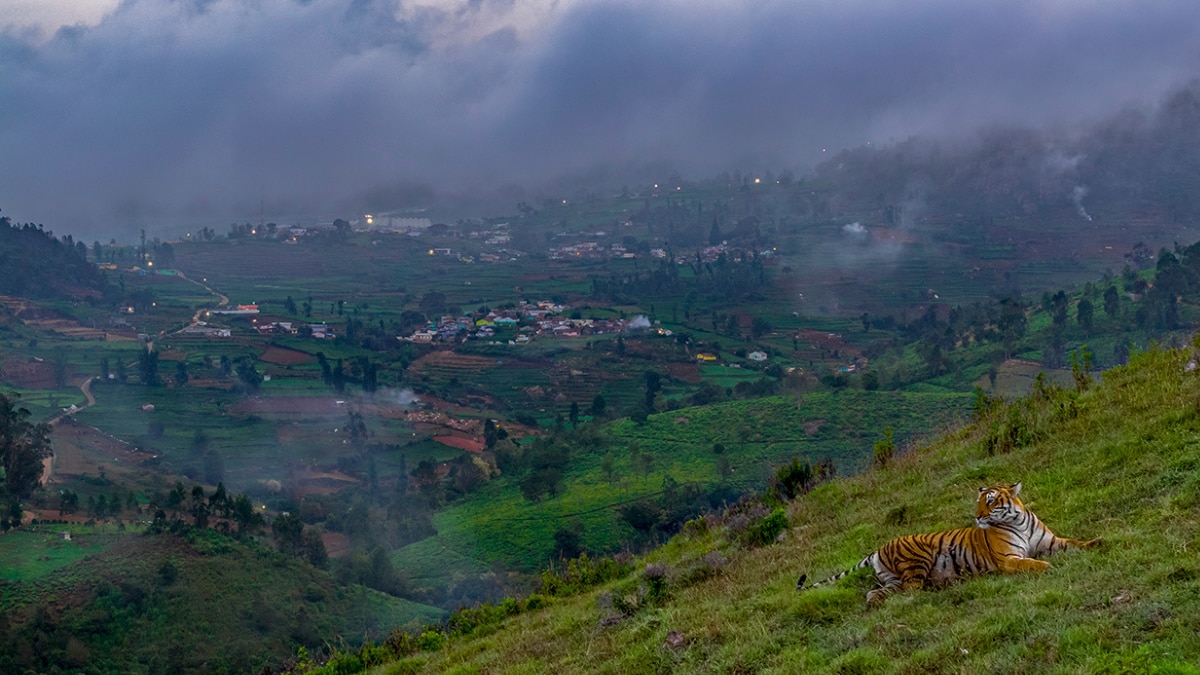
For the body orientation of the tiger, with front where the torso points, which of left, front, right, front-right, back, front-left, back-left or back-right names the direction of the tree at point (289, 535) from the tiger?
back-left

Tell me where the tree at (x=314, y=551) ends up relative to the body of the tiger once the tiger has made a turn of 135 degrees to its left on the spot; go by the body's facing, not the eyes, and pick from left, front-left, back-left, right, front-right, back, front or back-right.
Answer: front

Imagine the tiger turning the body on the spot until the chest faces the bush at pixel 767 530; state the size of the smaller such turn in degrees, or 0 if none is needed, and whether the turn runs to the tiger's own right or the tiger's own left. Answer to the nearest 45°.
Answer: approximately 135° to the tiger's own left

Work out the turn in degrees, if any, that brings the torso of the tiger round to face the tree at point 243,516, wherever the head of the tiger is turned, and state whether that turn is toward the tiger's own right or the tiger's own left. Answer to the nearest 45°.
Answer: approximately 135° to the tiger's own left

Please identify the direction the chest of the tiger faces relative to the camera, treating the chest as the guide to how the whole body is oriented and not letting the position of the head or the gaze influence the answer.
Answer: to the viewer's right
